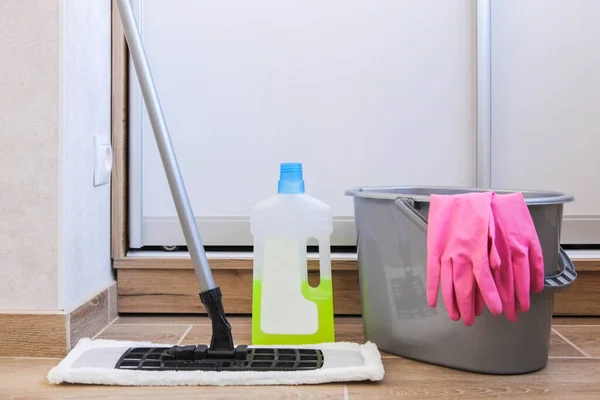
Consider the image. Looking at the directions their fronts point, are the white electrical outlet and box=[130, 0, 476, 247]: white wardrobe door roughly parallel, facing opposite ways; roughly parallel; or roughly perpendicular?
roughly perpendicular

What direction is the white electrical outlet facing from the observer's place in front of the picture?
facing to the right of the viewer

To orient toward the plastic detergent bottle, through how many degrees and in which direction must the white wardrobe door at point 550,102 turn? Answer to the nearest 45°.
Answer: approximately 45° to its right

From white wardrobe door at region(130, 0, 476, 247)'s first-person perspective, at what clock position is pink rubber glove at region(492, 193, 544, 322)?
The pink rubber glove is roughly at 11 o'clock from the white wardrobe door.

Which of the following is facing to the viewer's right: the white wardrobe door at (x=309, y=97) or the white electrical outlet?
the white electrical outlet

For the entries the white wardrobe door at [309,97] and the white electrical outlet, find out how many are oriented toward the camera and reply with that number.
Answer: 1

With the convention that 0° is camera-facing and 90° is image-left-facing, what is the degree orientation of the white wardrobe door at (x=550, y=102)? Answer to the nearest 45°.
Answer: approximately 0°

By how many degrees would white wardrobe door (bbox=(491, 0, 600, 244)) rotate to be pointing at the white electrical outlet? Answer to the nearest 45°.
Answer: approximately 45° to its right
